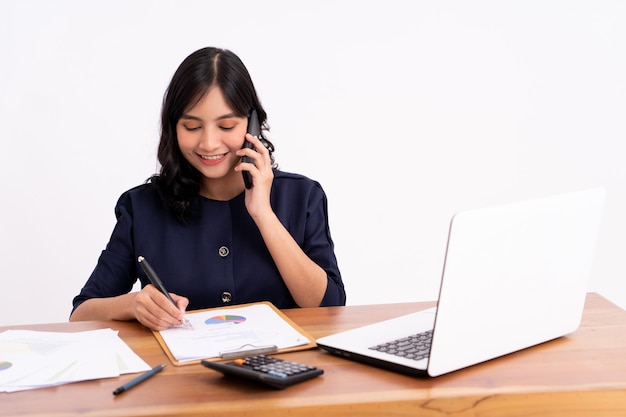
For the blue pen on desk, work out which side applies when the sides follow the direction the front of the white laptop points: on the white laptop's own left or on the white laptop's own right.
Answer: on the white laptop's own left

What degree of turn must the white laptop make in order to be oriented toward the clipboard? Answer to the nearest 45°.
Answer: approximately 45° to its left

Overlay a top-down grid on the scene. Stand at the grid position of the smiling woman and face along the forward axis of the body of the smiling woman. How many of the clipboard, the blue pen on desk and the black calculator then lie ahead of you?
3

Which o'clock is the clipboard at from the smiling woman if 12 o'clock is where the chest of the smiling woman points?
The clipboard is roughly at 12 o'clock from the smiling woman.

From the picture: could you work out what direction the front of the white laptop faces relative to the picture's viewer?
facing away from the viewer and to the left of the viewer

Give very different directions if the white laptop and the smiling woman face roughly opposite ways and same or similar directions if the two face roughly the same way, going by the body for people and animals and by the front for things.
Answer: very different directions

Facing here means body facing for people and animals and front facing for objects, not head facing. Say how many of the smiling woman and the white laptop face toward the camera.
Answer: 1

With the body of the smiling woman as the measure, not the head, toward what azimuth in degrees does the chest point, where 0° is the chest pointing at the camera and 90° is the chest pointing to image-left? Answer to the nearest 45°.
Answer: approximately 0°
